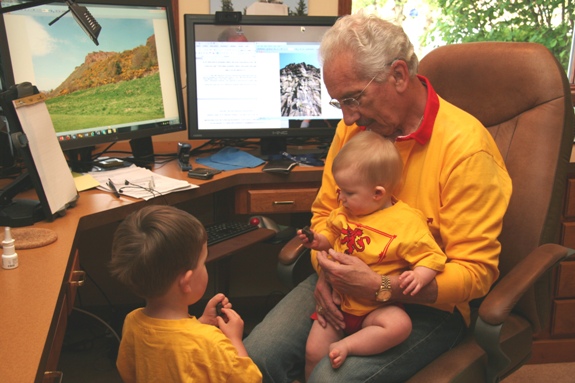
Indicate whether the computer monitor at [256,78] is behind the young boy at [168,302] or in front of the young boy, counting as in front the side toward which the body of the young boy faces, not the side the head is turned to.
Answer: in front

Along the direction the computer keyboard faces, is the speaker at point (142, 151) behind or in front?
behind

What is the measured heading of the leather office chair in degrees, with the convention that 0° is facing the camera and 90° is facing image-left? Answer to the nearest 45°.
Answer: approximately 45°

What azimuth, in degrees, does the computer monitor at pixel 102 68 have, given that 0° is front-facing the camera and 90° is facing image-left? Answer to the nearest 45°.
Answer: approximately 315°

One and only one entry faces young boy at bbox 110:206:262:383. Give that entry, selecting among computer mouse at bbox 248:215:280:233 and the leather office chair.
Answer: the leather office chair

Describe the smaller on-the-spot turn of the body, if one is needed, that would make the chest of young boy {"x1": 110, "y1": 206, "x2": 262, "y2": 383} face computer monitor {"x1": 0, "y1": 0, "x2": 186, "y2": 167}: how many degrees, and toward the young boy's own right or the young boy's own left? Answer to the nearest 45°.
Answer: approximately 45° to the young boy's own left

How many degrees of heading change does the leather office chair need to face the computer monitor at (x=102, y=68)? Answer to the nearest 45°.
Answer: approximately 45° to its right

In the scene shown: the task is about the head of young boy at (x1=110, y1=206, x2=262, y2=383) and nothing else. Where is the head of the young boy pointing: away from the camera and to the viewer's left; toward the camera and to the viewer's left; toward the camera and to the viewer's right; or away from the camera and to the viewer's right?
away from the camera and to the viewer's right

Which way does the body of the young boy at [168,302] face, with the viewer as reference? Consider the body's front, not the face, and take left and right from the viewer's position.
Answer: facing away from the viewer and to the right of the viewer

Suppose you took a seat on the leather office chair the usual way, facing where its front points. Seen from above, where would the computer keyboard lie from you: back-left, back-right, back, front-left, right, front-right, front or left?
front-right

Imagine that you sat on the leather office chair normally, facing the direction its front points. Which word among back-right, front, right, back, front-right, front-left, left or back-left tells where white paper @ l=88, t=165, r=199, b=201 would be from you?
front-right

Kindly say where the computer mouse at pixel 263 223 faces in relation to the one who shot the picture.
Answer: facing away from the viewer and to the left of the viewer

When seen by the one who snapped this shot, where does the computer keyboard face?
facing the viewer and to the right of the viewer
